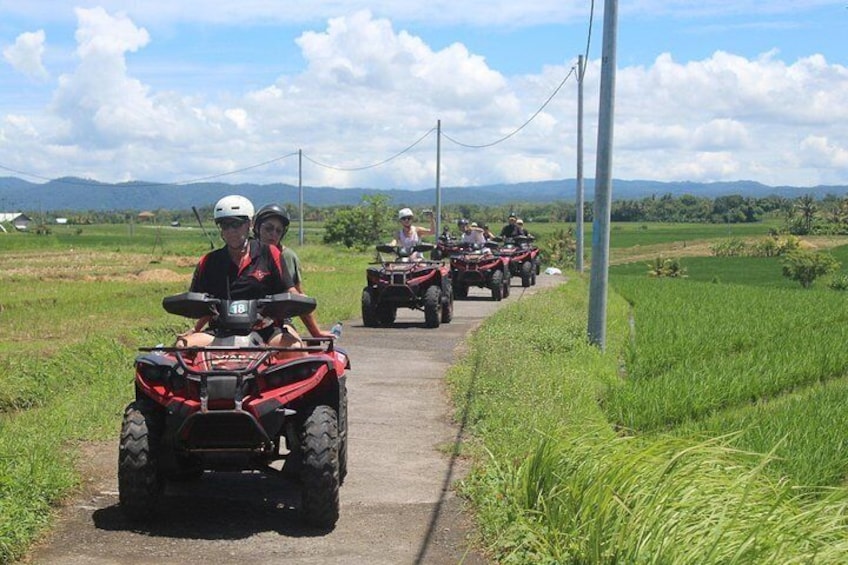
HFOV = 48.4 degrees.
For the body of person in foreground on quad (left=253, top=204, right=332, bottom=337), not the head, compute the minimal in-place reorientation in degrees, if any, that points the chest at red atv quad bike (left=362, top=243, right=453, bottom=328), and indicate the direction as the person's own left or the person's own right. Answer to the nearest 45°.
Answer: approximately 180°

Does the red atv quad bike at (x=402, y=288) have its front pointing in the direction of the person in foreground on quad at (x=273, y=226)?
yes

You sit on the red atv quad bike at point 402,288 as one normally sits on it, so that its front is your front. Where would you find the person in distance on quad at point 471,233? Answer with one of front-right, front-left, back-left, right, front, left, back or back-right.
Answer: back

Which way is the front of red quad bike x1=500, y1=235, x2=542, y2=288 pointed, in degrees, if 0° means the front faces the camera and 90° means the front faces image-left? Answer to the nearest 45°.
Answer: approximately 45°

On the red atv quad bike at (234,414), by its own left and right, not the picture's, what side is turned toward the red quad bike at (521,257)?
back

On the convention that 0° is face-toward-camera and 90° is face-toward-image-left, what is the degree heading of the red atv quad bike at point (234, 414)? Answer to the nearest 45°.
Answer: approximately 0°

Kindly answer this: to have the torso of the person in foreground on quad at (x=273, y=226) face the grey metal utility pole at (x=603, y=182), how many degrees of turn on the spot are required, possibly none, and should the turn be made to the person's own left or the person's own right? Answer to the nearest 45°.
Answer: approximately 135° to the person's own left

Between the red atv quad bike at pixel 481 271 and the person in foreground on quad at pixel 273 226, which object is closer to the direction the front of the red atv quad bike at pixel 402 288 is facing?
the person in foreground on quad

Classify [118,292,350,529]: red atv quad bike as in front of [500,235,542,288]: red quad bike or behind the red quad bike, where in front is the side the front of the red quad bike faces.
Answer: in front
